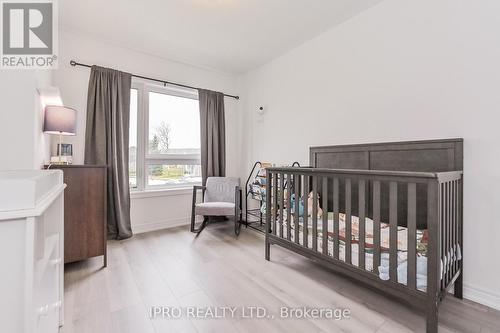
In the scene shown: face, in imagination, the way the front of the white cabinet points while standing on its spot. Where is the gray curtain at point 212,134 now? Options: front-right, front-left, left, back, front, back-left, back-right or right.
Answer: front-left

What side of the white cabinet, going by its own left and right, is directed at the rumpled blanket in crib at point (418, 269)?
front

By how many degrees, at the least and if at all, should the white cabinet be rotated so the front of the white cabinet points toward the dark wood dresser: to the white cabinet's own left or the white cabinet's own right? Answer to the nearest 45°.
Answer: approximately 90° to the white cabinet's own left

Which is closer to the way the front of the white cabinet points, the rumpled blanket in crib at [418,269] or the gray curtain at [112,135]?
the rumpled blanket in crib

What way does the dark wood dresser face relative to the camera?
to the viewer's right

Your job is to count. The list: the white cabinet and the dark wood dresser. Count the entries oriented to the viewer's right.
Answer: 2

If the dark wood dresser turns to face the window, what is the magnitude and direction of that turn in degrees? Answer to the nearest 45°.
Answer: approximately 45° to its left

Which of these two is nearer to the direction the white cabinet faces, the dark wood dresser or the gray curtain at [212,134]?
the gray curtain

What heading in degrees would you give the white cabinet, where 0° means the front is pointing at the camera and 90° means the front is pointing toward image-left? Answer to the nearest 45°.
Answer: approximately 270°

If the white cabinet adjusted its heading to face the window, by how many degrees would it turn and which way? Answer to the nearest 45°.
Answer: approximately 45° to its left
